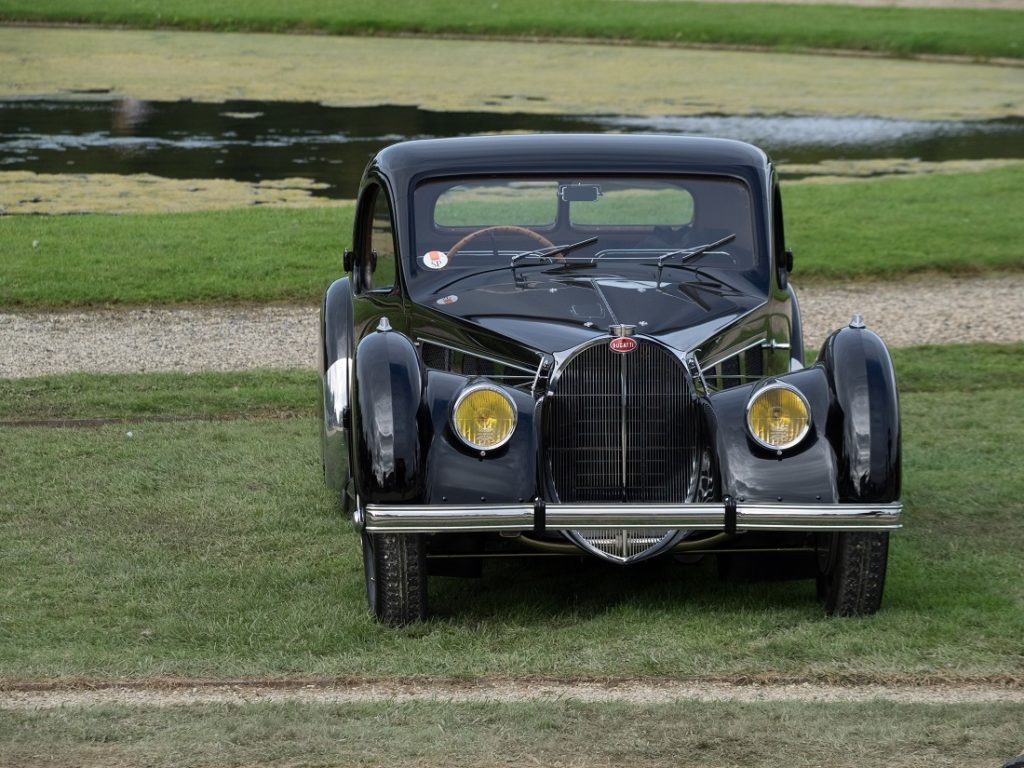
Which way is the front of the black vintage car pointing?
toward the camera
